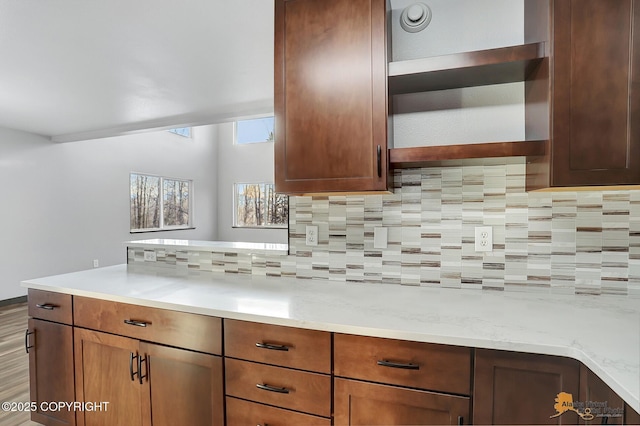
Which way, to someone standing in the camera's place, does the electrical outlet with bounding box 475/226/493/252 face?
facing the viewer

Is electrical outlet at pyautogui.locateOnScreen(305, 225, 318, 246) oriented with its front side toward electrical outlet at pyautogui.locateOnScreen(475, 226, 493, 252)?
no

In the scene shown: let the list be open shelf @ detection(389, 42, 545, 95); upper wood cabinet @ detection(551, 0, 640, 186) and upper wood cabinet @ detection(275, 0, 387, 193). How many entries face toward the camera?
3

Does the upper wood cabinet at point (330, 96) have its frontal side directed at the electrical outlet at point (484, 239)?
no

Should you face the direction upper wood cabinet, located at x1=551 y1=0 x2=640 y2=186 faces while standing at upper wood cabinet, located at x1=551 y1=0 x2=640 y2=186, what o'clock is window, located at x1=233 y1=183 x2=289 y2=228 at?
The window is roughly at 4 o'clock from the upper wood cabinet.

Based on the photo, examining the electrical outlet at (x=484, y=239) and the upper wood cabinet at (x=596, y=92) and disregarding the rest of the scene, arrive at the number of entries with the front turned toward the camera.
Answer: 2

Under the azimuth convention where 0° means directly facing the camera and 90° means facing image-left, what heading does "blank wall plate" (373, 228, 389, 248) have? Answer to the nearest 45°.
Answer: approximately 0°

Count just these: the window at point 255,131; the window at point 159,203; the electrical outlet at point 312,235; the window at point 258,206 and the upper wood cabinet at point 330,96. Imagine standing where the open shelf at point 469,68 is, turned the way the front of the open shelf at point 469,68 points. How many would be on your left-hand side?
0

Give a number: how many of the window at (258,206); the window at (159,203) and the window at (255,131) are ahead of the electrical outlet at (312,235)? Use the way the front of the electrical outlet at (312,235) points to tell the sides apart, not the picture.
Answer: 0

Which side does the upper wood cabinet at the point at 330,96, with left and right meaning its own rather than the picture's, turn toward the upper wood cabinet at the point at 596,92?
left

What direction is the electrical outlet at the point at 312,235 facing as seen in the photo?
toward the camera

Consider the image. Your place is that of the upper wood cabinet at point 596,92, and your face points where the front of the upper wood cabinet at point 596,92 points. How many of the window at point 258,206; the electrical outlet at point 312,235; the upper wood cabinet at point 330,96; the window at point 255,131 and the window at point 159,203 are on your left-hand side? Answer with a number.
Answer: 0

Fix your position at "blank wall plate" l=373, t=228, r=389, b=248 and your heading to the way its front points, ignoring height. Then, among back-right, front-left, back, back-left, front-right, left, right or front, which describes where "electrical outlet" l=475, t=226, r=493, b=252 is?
left

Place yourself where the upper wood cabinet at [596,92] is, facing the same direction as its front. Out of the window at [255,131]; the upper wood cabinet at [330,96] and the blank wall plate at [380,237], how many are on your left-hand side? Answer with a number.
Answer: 0

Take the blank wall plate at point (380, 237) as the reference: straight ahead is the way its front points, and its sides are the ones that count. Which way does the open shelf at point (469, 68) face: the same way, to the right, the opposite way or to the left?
the same way

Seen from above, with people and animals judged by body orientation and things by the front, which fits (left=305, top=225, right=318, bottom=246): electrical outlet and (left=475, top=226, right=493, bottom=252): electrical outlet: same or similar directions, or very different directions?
same or similar directions

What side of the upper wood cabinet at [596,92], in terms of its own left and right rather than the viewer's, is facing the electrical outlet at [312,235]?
right

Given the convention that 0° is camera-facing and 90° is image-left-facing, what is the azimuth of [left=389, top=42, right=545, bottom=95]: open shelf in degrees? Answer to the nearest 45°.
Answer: approximately 0°

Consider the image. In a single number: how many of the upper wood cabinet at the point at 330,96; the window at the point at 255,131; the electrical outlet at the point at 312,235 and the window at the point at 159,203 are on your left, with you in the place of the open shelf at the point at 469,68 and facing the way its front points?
0
